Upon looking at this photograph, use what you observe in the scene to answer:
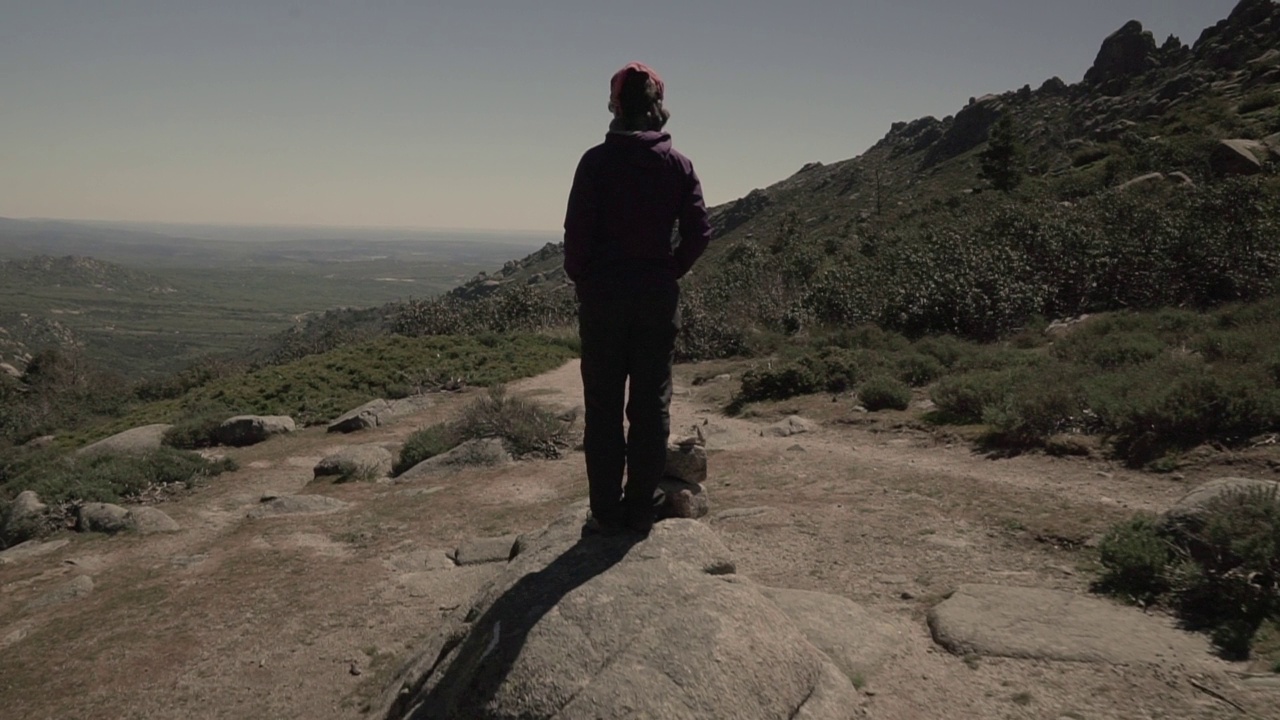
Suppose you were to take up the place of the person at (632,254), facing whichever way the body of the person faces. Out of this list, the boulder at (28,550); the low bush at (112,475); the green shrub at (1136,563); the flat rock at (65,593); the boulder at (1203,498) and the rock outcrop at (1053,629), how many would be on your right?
3

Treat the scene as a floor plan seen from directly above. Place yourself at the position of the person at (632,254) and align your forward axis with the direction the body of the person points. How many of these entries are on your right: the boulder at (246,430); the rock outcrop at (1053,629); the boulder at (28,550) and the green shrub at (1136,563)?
2

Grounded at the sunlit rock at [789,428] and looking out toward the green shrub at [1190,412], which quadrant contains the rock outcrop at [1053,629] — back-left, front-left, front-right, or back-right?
front-right

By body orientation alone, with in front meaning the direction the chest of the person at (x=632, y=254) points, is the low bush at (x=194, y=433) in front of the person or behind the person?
in front

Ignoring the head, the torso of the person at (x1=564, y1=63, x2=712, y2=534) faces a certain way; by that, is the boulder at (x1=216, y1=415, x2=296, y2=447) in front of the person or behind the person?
in front

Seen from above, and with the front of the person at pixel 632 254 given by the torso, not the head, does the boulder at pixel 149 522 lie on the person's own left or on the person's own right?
on the person's own left

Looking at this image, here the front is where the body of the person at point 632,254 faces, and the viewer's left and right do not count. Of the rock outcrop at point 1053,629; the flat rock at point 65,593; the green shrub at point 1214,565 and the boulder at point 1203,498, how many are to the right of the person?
3

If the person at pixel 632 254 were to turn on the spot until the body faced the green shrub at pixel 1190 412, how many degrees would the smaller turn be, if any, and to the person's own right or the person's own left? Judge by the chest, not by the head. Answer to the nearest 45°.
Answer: approximately 45° to the person's own right

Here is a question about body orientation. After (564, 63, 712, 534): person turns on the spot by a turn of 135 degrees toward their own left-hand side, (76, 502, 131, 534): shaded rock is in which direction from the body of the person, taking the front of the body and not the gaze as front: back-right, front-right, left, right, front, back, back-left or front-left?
right

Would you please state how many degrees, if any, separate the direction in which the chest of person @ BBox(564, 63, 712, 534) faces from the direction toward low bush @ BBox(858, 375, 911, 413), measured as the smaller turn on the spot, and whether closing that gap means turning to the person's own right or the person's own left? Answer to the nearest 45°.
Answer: approximately 45° to the person's own right

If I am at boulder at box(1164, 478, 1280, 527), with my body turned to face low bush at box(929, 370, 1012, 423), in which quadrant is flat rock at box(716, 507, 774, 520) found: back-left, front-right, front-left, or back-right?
front-left

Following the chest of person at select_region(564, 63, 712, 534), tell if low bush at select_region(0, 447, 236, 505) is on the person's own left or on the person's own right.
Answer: on the person's own left

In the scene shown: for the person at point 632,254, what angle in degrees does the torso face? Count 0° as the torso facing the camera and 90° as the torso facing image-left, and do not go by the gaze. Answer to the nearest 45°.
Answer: approximately 180°

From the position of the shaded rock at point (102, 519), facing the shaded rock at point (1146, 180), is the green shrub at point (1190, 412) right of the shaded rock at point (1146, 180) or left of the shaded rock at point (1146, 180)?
right

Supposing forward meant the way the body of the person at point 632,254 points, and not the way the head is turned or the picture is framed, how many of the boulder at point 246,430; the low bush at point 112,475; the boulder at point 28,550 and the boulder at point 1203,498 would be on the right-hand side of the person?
1

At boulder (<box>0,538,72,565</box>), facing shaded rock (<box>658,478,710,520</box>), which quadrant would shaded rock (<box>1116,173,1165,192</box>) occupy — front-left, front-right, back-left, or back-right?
front-left

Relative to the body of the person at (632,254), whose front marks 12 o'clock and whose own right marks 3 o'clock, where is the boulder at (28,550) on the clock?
The boulder is roughly at 10 o'clock from the person.
